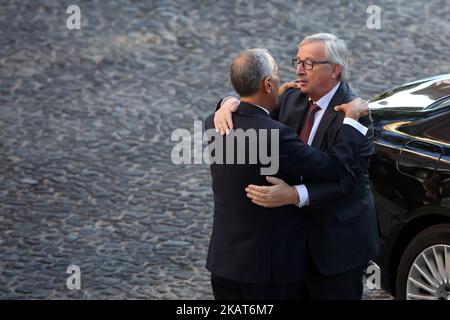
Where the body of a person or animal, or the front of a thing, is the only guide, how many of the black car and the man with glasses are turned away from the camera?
0

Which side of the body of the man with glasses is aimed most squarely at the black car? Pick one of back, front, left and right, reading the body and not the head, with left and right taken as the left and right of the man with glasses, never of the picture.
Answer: back

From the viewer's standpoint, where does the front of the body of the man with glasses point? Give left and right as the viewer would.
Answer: facing the viewer and to the left of the viewer

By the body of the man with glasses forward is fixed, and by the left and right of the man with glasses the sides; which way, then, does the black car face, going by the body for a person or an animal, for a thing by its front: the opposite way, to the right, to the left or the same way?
to the left

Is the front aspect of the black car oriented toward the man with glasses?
no

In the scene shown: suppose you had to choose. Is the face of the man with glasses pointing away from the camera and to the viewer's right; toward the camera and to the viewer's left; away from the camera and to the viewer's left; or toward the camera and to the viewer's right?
toward the camera and to the viewer's left
